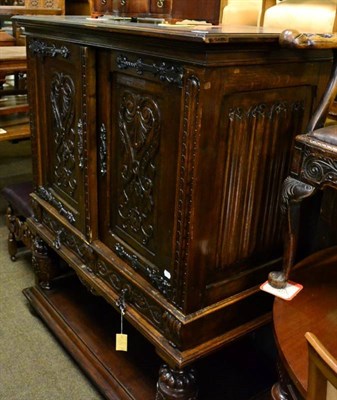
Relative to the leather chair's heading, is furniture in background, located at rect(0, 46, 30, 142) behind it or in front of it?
in front

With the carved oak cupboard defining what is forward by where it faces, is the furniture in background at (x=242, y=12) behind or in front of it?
behind

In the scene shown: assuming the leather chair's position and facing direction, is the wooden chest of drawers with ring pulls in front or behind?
in front

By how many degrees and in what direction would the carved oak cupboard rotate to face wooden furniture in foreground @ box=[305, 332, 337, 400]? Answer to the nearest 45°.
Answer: approximately 45° to its left

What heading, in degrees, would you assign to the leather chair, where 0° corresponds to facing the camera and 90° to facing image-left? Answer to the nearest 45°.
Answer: approximately 90°

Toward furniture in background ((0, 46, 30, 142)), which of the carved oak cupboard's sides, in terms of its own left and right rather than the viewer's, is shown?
right

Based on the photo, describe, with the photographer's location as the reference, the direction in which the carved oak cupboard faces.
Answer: facing the viewer and to the left of the viewer
